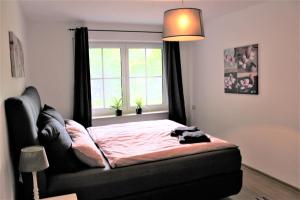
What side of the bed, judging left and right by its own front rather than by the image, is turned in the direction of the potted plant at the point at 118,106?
left

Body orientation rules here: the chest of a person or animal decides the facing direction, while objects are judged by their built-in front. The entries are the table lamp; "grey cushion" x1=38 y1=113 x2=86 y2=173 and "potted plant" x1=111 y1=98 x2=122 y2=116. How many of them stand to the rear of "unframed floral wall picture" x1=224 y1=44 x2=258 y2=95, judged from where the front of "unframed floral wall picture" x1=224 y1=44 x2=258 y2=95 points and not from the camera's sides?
0

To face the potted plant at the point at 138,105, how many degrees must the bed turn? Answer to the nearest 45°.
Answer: approximately 90° to its left

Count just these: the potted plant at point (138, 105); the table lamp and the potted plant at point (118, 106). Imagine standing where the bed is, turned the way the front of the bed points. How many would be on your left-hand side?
2

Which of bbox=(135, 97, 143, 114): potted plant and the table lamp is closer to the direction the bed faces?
the potted plant

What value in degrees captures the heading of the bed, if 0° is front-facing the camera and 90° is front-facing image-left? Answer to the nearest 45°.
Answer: approximately 270°

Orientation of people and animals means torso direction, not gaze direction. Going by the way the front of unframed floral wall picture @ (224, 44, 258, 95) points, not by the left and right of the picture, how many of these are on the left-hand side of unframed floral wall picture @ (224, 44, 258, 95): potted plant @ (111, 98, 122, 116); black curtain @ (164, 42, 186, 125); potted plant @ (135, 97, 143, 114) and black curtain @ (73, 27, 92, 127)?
0

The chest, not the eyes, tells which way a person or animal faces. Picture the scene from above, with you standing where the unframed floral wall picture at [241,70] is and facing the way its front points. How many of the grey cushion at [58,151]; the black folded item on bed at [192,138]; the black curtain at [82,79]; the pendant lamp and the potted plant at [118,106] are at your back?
0

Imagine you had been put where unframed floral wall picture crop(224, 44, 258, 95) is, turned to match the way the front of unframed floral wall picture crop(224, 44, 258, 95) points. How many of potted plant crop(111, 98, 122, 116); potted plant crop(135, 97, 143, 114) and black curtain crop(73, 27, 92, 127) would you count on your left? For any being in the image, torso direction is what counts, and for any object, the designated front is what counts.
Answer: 0

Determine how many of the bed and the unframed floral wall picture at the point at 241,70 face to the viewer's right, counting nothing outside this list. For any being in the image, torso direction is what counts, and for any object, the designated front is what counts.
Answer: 1

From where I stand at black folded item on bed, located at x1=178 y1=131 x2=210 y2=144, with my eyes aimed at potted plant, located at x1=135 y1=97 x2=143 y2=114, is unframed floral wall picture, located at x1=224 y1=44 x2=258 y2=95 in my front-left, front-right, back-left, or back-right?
front-right

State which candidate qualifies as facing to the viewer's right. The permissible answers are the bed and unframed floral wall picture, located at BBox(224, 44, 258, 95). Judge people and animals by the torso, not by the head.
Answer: the bed

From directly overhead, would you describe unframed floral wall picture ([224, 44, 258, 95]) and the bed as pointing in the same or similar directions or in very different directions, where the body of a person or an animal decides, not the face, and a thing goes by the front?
very different directions

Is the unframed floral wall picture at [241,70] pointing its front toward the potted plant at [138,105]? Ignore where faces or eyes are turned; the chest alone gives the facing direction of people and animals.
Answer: no
